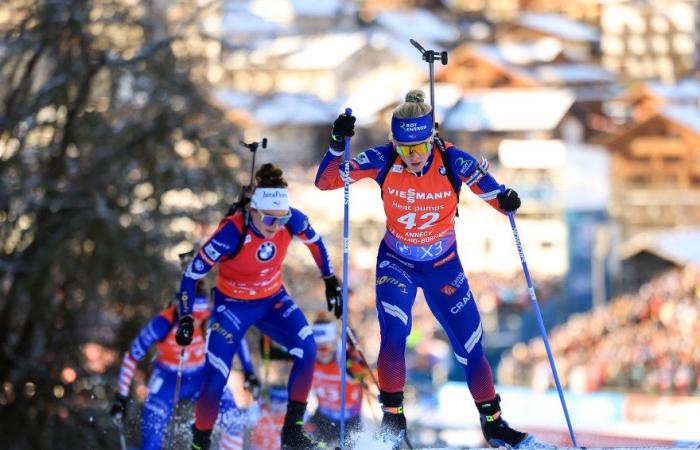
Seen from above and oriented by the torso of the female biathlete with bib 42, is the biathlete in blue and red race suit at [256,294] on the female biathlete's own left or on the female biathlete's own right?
on the female biathlete's own right

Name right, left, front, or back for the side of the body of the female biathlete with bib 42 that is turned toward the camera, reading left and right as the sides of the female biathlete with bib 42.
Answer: front

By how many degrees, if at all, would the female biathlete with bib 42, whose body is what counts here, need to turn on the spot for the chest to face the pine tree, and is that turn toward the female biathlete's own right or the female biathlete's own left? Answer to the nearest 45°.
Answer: approximately 135° to the female biathlete's own right

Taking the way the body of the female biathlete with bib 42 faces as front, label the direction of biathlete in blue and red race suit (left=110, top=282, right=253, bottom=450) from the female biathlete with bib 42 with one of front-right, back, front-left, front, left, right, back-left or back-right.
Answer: back-right
